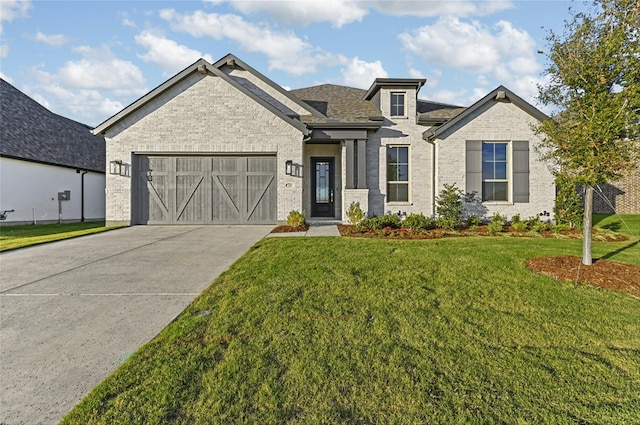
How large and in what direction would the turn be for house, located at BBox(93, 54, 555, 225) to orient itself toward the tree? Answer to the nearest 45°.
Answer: approximately 45° to its left

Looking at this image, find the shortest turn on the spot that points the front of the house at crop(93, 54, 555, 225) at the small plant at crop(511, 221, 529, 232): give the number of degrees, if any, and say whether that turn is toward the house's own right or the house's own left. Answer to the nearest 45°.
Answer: approximately 90° to the house's own left

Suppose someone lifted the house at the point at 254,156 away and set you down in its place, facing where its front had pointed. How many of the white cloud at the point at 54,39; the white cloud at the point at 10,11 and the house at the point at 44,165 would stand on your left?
0

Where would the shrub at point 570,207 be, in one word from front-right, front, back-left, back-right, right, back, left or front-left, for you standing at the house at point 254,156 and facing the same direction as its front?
left

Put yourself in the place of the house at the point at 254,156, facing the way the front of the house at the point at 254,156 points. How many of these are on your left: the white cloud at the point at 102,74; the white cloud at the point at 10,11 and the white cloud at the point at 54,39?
0

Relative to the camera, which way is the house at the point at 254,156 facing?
toward the camera

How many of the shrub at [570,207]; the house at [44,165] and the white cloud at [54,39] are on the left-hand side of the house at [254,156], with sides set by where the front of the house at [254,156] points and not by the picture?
1

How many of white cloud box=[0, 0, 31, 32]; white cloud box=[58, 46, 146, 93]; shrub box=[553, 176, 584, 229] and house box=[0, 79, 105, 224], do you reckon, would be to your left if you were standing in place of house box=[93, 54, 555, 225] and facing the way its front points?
1

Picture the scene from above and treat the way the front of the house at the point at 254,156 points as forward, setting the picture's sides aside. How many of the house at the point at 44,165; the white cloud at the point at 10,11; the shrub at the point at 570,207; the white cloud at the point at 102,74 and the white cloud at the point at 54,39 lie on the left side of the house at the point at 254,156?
1

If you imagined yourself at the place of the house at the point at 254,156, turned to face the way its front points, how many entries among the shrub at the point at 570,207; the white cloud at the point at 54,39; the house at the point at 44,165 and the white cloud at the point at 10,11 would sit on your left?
1
